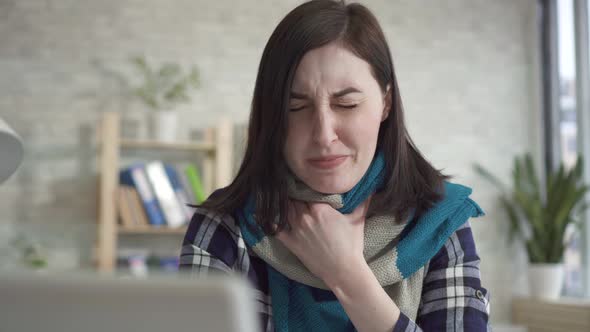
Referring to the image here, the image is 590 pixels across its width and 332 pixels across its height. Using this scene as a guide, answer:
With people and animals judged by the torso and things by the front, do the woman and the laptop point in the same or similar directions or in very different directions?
very different directions

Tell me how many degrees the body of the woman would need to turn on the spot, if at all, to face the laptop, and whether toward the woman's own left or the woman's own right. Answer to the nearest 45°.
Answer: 0° — they already face it

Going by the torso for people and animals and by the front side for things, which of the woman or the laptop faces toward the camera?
the woman

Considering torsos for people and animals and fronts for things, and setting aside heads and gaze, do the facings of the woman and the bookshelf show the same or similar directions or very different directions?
same or similar directions

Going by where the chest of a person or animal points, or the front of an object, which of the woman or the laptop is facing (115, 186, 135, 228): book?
the laptop

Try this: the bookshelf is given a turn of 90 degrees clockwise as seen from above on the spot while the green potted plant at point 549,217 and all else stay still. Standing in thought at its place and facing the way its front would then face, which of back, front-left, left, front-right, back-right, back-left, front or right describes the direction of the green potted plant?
back

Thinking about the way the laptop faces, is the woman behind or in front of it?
in front

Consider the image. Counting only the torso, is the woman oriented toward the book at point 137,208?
no

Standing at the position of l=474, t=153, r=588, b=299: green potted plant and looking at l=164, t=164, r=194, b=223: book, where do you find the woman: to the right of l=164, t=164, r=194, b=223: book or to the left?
left

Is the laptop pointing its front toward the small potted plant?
yes

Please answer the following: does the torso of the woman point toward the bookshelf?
no

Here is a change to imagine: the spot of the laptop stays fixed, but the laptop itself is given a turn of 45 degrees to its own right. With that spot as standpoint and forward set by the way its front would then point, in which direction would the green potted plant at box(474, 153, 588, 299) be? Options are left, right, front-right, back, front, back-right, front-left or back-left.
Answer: front

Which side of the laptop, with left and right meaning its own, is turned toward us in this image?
back

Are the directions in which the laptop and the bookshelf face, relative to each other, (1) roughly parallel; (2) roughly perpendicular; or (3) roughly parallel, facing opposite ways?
roughly parallel, facing opposite ways

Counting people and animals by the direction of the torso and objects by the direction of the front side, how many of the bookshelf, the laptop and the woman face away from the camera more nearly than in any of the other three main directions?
1

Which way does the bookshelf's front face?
toward the camera

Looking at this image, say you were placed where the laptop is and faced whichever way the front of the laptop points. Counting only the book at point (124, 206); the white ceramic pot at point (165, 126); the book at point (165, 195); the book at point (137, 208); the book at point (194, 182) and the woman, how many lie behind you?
0

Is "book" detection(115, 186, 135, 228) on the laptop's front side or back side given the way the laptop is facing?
on the front side

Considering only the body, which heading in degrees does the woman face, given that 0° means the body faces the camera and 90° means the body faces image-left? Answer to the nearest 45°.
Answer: approximately 0°
